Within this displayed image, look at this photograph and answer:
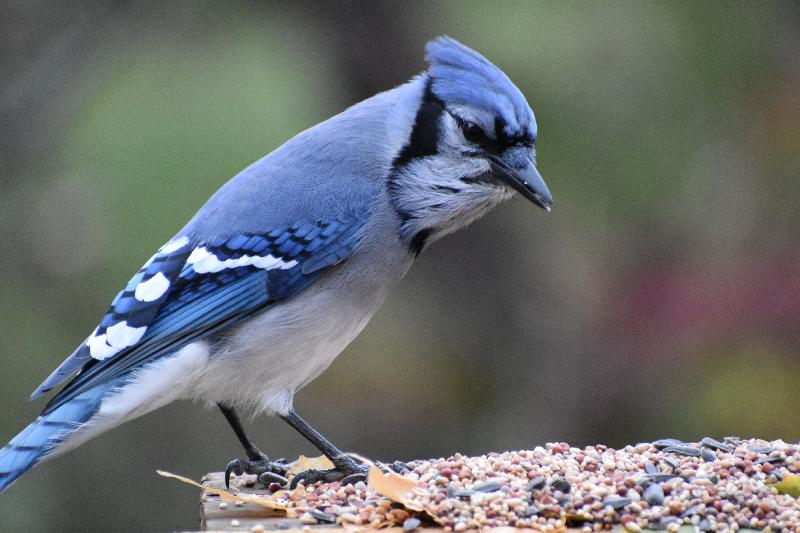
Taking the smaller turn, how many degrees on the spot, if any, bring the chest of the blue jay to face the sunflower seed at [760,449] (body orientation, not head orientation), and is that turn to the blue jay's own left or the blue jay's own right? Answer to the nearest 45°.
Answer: approximately 45° to the blue jay's own right

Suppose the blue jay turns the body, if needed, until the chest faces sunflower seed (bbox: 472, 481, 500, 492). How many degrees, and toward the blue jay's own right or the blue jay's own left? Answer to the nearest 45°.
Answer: approximately 45° to the blue jay's own right

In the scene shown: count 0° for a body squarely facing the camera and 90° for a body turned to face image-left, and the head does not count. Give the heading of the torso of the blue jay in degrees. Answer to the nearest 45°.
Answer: approximately 270°

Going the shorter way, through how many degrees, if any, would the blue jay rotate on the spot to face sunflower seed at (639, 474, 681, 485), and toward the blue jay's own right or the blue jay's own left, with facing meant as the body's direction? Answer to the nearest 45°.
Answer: approximately 45° to the blue jay's own right

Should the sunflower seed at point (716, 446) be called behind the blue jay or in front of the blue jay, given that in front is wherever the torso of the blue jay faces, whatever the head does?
in front

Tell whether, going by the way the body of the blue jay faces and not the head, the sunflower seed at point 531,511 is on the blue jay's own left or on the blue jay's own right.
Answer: on the blue jay's own right

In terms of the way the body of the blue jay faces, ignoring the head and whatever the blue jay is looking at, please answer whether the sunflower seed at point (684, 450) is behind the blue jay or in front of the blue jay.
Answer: in front

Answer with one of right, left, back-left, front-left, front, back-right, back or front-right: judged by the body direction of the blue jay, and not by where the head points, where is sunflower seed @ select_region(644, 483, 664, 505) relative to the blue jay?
front-right

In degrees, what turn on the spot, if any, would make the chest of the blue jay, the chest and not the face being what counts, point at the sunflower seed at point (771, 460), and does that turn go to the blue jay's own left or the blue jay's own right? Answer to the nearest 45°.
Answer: approximately 45° to the blue jay's own right

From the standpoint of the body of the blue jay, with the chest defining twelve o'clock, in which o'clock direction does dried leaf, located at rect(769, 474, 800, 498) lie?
The dried leaf is roughly at 1 o'clock from the blue jay.
